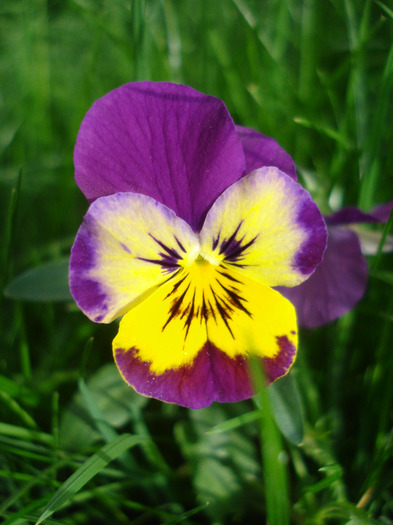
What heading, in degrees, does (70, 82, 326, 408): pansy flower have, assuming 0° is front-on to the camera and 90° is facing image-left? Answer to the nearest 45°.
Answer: approximately 0°
